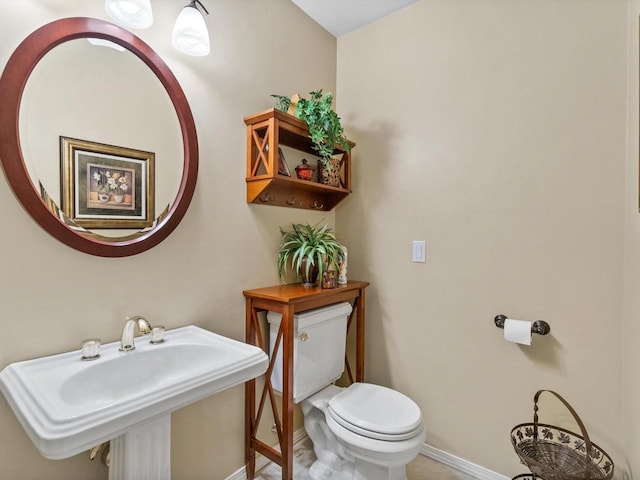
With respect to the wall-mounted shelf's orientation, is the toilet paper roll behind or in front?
in front

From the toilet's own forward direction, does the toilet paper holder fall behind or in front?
in front

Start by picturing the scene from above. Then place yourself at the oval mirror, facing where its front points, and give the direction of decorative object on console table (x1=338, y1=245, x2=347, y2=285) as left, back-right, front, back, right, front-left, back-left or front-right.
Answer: front-left

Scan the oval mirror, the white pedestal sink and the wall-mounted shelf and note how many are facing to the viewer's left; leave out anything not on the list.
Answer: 0

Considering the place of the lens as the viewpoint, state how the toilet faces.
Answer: facing the viewer and to the right of the viewer

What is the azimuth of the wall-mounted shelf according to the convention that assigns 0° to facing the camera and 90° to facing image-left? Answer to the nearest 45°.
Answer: approximately 315°

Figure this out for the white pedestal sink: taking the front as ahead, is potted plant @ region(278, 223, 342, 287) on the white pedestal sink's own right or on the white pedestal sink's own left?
on the white pedestal sink's own left

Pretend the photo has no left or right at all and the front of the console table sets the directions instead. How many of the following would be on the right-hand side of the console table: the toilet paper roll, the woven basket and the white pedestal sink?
1

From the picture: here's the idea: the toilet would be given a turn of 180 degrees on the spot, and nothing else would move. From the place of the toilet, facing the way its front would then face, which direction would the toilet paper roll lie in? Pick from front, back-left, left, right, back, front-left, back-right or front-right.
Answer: back-right
